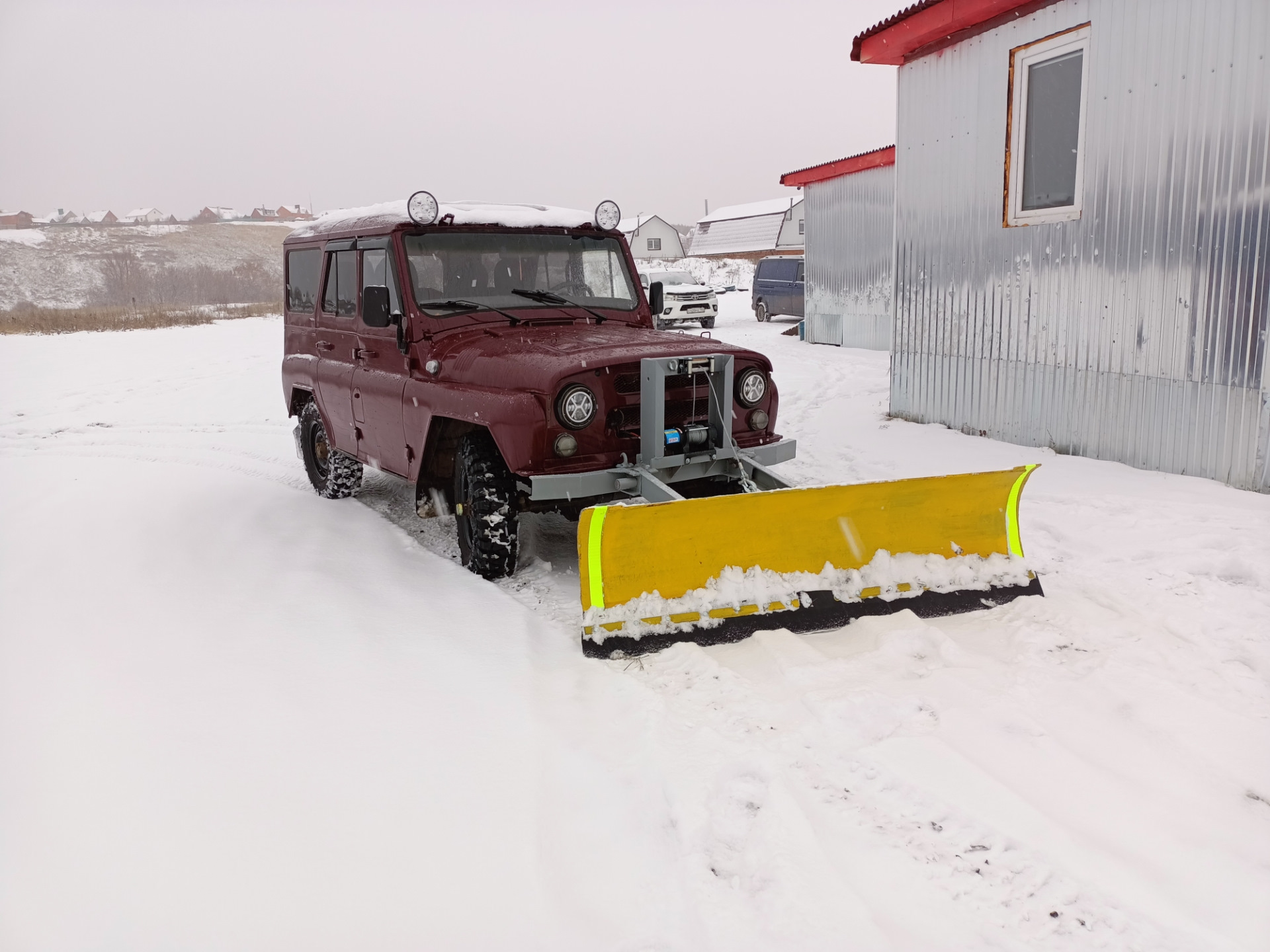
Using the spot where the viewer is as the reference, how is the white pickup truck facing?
facing the viewer and to the right of the viewer

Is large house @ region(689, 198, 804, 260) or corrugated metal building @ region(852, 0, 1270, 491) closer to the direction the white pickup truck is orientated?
the corrugated metal building

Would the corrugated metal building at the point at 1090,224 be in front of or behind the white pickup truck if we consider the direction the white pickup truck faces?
in front

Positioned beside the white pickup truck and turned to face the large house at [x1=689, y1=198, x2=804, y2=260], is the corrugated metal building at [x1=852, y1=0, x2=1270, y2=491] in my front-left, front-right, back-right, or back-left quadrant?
back-right

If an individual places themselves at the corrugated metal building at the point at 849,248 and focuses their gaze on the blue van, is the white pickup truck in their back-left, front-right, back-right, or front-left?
front-left

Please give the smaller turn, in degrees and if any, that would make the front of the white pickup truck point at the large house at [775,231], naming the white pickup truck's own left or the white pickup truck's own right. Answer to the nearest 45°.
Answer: approximately 135° to the white pickup truck's own left

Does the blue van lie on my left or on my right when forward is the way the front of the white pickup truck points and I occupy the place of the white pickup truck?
on my left
